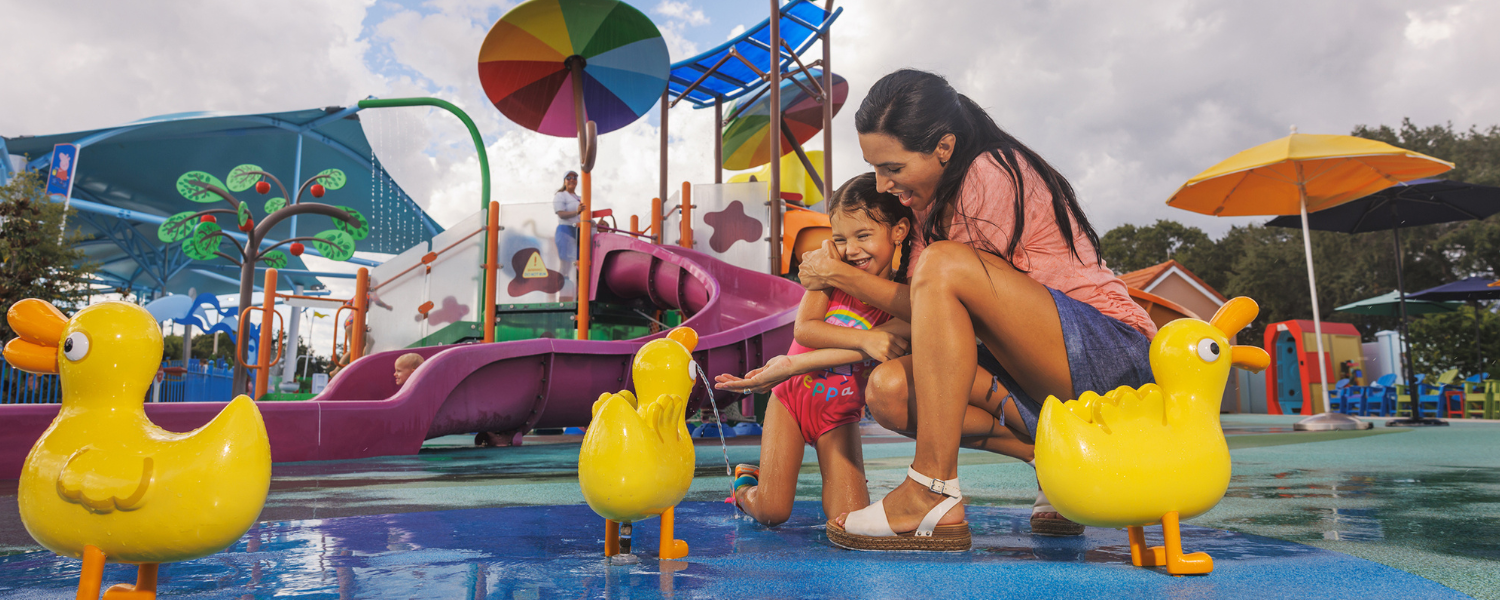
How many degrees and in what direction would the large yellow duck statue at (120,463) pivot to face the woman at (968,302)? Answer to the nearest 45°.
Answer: approximately 180°

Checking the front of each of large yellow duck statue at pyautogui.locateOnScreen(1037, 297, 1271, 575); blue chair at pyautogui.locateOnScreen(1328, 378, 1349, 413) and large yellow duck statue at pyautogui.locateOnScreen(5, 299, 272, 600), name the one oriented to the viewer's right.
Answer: large yellow duck statue at pyautogui.locateOnScreen(1037, 297, 1271, 575)

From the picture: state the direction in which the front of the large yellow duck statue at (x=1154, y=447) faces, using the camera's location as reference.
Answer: facing to the right of the viewer

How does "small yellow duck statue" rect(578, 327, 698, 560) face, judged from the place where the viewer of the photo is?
facing away from the viewer and to the right of the viewer

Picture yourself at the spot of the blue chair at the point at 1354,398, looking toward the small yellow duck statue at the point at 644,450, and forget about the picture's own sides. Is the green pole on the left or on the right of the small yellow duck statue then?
right

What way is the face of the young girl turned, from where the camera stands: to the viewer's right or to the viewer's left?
to the viewer's left

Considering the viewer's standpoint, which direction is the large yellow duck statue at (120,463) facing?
facing to the left of the viewer

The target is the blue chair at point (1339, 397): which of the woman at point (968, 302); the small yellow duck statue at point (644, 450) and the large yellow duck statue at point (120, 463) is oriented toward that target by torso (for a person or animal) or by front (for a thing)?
the small yellow duck statue

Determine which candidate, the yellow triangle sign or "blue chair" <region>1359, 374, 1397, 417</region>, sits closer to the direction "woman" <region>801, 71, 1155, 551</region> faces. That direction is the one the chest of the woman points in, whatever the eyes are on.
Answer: the yellow triangle sign

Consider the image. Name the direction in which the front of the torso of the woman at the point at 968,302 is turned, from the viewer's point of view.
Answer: to the viewer's left

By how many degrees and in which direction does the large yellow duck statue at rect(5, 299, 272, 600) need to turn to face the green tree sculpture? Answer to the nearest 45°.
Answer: approximately 90° to its right

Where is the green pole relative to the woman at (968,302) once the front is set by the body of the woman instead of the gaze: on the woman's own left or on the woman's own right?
on the woman's own right
